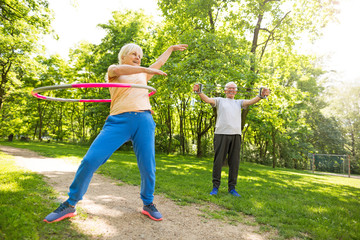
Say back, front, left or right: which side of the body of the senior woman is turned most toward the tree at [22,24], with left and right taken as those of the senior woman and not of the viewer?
back

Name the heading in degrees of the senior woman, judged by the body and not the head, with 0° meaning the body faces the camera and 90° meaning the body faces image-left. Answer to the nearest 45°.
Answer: approximately 315°
